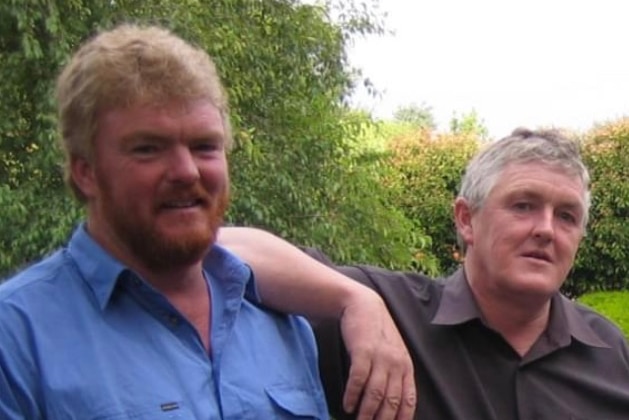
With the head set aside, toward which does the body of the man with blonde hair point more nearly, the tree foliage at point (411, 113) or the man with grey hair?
the man with grey hair

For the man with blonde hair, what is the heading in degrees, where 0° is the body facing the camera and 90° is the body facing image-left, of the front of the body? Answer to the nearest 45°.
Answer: approximately 315°

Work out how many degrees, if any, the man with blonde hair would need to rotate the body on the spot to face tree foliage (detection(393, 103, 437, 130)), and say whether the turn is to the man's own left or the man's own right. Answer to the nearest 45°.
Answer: approximately 135° to the man's own left

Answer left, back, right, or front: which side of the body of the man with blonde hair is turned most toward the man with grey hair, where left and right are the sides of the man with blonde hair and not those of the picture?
left

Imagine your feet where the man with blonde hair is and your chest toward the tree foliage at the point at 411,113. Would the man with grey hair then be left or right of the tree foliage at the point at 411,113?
right
